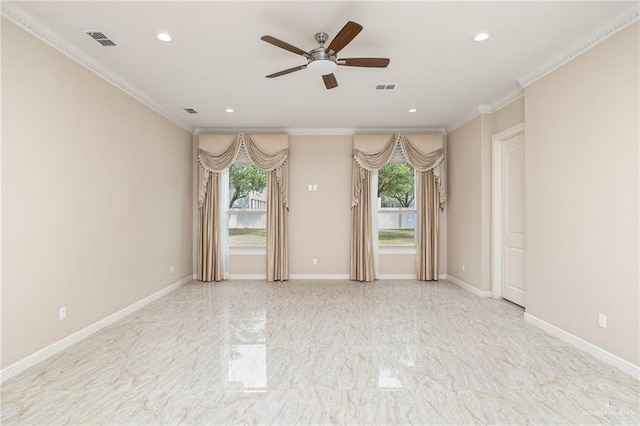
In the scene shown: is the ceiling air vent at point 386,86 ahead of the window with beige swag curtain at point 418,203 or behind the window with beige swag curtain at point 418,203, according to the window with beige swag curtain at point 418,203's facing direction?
ahead

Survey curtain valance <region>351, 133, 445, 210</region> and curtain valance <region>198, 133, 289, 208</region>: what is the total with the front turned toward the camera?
2

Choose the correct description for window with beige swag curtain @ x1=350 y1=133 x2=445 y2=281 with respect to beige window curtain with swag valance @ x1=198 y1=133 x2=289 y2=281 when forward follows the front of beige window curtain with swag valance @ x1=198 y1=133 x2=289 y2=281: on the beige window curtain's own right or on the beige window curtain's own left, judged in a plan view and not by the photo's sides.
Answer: on the beige window curtain's own left

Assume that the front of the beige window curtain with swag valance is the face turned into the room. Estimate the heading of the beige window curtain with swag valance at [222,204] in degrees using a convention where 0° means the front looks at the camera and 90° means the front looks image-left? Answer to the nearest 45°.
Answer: approximately 0°

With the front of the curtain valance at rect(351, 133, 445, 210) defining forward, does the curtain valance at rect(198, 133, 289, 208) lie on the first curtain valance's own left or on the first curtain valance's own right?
on the first curtain valance's own right

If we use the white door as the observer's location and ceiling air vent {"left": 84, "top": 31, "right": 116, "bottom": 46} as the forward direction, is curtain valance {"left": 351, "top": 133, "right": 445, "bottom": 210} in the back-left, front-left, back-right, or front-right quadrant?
front-right

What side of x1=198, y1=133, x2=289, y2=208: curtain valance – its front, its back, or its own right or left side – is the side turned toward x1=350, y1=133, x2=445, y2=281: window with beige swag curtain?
left

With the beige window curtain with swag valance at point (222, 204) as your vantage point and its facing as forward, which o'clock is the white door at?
The white door is roughly at 10 o'clock from the beige window curtain with swag valance.

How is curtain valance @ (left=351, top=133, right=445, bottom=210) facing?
toward the camera

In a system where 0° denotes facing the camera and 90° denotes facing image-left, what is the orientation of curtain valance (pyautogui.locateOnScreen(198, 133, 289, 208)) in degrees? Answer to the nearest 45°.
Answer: approximately 0°

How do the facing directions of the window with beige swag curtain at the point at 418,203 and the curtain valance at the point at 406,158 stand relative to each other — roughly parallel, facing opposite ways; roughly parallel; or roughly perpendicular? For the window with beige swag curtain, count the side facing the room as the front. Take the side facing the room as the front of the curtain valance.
roughly parallel

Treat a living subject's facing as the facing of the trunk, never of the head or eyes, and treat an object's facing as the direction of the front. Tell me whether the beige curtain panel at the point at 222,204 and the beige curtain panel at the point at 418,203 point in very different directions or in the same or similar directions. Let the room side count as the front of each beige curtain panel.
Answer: same or similar directions
